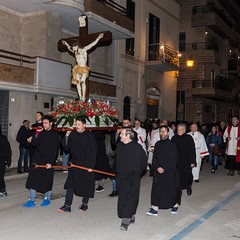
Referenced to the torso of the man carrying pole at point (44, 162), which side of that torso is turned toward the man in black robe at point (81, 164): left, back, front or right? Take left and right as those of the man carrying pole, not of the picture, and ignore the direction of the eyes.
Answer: left

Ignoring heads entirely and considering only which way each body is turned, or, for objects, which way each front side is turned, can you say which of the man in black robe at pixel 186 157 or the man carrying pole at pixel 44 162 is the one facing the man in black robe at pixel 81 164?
the man in black robe at pixel 186 157

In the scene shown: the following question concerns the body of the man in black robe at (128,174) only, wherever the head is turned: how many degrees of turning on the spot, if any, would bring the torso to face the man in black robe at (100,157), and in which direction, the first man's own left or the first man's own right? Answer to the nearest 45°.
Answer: approximately 135° to the first man's own right

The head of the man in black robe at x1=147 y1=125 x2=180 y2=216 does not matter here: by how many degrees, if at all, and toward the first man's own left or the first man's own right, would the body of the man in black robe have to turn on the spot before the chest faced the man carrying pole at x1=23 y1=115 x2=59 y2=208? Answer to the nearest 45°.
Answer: approximately 45° to the first man's own right

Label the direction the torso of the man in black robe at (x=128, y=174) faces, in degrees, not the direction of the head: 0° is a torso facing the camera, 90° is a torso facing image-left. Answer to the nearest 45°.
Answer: approximately 45°

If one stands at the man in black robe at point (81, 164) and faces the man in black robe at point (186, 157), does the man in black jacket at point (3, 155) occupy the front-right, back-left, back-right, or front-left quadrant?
back-left

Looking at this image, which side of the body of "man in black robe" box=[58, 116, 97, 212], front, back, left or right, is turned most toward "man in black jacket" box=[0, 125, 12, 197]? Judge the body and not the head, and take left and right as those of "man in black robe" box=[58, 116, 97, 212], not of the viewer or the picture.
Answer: right

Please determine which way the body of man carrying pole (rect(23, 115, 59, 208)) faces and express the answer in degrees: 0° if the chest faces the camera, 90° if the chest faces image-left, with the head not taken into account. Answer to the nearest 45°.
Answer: approximately 45°

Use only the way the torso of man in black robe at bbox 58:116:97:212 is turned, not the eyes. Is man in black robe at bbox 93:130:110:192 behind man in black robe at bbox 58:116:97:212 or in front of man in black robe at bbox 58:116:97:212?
behind

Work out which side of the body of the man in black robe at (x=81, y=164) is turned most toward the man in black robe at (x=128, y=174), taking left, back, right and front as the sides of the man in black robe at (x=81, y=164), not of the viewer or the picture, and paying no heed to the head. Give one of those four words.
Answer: left

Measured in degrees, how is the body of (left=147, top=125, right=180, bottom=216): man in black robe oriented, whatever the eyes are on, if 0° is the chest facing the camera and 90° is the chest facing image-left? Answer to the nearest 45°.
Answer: approximately 45°
